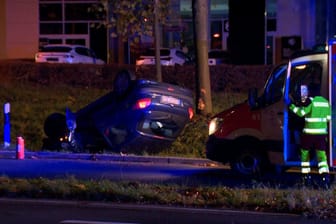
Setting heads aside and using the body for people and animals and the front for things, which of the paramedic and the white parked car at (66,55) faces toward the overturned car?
the paramedic

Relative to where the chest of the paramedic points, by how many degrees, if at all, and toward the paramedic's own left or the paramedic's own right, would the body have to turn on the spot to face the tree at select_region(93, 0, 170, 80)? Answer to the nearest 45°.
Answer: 0° — they already face it

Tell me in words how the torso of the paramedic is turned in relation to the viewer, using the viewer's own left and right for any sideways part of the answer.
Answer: facing away from the viewer and to the left of the viewer

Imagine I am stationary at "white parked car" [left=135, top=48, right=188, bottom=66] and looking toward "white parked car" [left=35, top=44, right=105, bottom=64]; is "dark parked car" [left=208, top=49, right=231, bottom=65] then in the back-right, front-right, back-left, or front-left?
back-right
